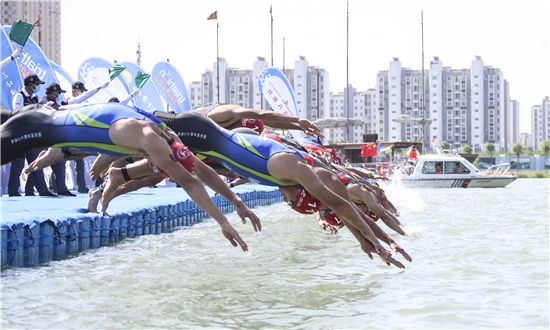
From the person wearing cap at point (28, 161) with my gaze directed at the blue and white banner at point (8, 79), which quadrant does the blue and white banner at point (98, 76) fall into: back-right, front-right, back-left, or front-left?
front-right

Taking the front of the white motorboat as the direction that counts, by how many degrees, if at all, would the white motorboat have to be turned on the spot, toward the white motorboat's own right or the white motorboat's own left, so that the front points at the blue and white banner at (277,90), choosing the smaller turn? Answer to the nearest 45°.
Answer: approximately 135° to the white motorboat's own right

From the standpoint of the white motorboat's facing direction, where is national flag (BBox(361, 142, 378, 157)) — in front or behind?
behind

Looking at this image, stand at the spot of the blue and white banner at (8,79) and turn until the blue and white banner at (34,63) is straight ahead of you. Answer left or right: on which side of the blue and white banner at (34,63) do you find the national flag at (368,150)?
right

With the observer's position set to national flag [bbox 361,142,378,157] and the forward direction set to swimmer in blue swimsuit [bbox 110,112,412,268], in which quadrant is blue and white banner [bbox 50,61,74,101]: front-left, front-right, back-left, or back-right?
front-right

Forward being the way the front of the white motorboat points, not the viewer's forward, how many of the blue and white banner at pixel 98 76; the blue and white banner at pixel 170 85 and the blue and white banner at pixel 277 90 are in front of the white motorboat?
0

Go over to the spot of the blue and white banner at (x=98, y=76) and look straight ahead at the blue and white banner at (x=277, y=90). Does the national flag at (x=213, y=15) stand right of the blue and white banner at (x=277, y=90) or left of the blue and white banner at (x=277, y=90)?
left

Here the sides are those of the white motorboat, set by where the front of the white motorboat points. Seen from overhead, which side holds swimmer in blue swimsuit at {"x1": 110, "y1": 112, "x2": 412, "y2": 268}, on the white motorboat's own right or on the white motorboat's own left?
on the white motorboat's own right

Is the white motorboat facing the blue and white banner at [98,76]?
no

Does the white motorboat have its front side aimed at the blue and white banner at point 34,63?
no

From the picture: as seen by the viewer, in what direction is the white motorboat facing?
to the viewer's right
